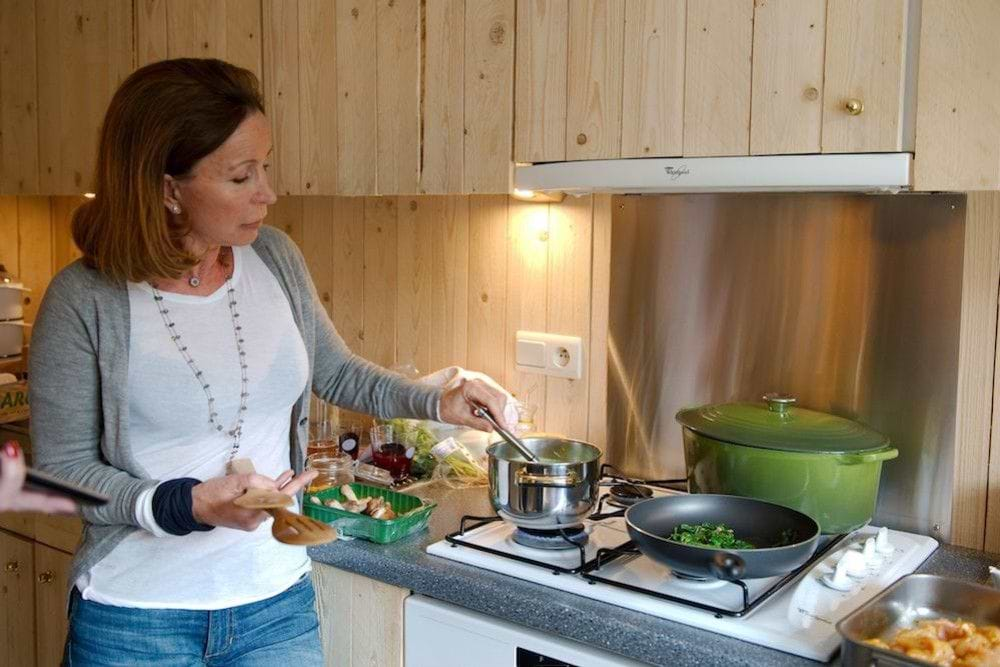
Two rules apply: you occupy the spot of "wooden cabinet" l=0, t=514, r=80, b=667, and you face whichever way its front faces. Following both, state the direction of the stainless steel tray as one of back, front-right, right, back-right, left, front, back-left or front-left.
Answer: left

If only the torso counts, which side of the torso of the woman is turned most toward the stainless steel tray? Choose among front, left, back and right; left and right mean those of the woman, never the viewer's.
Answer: front

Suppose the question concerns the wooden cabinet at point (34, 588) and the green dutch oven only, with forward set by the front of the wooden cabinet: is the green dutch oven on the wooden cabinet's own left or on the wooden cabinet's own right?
on the wooden cabinet's own left

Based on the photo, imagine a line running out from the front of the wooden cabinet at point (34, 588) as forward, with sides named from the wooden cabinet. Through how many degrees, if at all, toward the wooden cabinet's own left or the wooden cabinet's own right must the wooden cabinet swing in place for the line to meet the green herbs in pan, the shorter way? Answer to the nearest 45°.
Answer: approximately 90° to the wooden cabinet's own left

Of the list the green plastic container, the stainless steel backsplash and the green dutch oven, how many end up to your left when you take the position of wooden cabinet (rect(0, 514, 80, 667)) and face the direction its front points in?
3

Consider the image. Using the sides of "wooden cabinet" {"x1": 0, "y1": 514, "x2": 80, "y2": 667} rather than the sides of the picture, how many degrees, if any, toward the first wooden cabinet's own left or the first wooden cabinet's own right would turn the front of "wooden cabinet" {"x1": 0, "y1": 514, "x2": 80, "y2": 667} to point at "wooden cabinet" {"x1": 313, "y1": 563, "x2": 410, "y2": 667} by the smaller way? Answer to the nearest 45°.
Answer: approximately 90° to the first wooden cabinet's own left

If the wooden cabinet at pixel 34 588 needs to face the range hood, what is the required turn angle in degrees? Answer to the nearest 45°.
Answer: approximately 90° to its left

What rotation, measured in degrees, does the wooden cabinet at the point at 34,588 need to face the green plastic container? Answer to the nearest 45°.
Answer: approximately 90° to its left

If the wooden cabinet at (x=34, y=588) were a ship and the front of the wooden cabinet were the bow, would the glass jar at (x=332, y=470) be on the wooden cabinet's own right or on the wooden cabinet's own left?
on the wooden cabinet's own left

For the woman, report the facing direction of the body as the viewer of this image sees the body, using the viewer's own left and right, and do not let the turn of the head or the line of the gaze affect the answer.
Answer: facing the viewer and to the right of the viewer

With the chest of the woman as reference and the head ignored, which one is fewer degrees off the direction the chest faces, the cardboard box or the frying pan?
the frying pan

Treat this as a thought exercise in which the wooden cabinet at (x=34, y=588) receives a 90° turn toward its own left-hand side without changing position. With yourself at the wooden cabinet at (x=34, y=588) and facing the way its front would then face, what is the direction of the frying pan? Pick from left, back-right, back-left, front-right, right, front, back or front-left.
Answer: front

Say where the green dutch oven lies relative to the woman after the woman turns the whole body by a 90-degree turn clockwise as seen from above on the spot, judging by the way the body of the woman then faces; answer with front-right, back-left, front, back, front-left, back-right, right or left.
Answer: back-left

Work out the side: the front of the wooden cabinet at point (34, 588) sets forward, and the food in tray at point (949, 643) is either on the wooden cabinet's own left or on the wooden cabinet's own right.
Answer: on the wooden cabinet's own left

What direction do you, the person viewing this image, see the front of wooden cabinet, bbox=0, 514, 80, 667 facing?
facing the viewer and to the left of the viewer

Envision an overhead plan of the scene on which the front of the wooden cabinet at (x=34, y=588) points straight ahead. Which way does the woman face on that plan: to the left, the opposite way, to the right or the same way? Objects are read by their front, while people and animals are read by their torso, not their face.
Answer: to the left

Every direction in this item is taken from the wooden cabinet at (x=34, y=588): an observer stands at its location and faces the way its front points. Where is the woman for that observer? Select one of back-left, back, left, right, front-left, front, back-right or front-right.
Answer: front-left

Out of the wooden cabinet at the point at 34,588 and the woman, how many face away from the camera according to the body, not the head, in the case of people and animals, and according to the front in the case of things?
0
